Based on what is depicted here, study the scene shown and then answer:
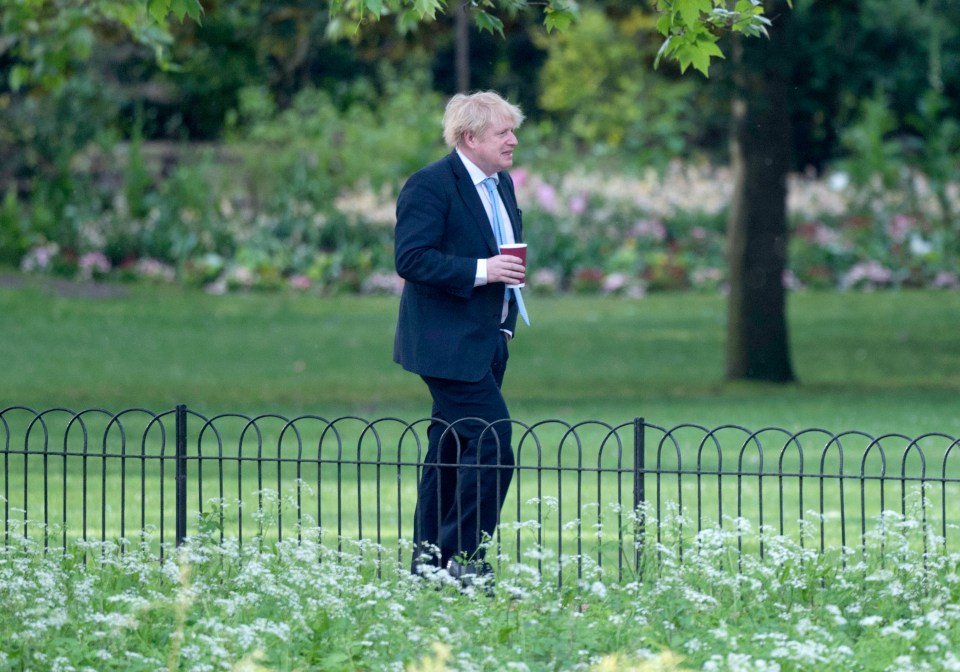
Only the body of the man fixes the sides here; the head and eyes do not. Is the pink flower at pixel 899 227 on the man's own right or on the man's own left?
on the man's own left

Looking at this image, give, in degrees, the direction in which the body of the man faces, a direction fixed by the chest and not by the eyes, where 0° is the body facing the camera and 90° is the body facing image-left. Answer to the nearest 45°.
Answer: approximately 315°

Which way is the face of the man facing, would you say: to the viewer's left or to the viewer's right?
to the viewer's right

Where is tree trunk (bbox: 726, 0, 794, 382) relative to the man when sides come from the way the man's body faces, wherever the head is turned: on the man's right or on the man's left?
on the man's left
